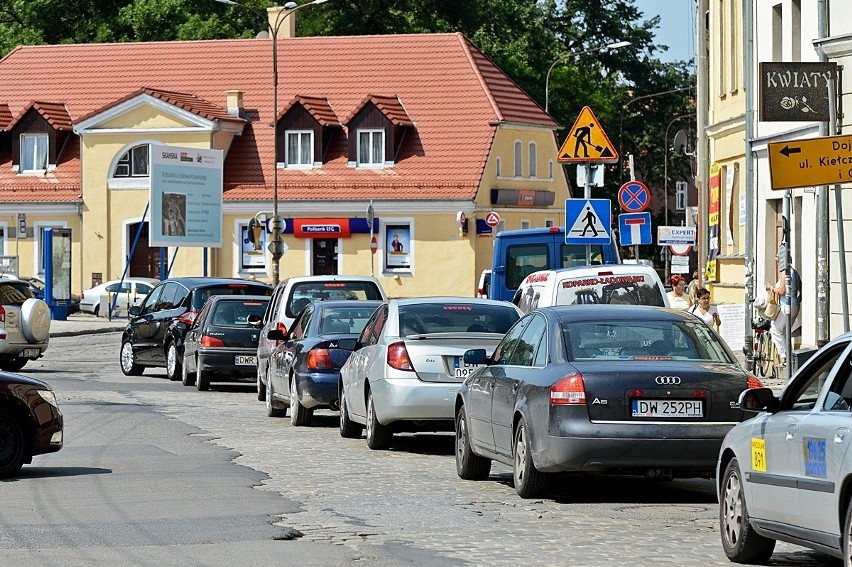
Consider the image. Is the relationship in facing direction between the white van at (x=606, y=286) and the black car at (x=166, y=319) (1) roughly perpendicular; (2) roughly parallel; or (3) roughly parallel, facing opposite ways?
roughly parallel

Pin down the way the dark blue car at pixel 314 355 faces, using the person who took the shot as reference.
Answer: facing away from the viewer and to the left of the viewer

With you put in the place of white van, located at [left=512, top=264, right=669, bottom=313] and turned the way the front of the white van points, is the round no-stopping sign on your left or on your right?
on your right

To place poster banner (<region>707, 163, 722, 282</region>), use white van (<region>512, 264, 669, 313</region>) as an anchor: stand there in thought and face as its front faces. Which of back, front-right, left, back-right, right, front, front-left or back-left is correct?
front-right

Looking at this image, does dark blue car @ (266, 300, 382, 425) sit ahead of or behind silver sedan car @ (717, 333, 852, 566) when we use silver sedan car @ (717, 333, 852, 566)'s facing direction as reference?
ahead

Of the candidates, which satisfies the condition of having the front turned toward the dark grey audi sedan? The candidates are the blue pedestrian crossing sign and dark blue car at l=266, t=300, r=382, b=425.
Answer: the blue pedestrian crossing sign

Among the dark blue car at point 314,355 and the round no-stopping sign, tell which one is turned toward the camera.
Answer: the round no-stopping sign

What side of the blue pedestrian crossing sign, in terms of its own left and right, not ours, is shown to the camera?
front

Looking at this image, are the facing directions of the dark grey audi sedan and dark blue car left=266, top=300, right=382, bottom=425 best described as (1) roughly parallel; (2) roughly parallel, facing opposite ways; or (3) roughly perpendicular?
roughly parallel

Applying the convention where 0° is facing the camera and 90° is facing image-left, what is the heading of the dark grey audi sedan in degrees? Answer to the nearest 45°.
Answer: approximately 135°

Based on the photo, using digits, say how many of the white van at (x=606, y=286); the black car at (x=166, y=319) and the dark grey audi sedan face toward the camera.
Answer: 0
